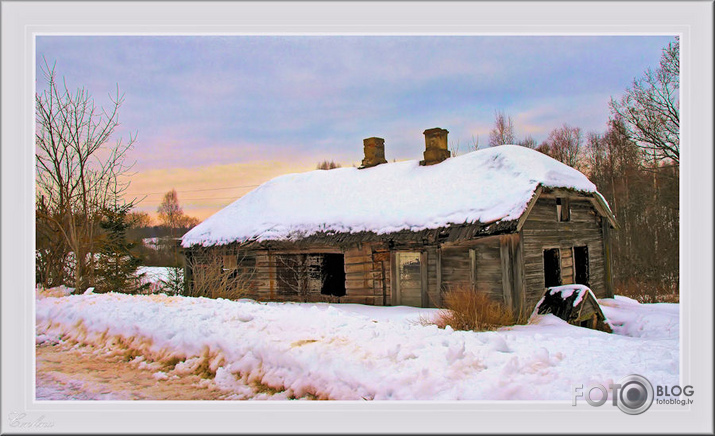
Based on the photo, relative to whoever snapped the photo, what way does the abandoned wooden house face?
facing the viewer and to the left of the viewer

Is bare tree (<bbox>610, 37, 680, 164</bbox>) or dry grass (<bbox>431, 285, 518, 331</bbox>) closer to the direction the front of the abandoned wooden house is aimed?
the dry grass

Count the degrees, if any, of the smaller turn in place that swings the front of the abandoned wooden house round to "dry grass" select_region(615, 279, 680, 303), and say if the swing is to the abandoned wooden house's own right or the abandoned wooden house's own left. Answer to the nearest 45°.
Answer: approximately 180°

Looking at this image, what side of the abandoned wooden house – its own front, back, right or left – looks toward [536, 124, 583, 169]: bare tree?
back

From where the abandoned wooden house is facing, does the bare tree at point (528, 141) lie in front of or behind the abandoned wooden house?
behind

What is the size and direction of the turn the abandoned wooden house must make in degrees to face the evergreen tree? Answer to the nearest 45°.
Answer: approximately 45° to its right

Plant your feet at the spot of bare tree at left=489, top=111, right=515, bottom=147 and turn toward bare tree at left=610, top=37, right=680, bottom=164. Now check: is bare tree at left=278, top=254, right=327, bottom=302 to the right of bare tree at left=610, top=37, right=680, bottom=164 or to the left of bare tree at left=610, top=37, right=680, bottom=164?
right

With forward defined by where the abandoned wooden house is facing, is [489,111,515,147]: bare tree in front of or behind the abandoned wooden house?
behind

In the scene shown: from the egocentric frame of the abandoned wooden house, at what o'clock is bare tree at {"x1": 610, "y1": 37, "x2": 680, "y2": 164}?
The bare tree is roughly at 7 o'clock from the abandoned wooden house.
